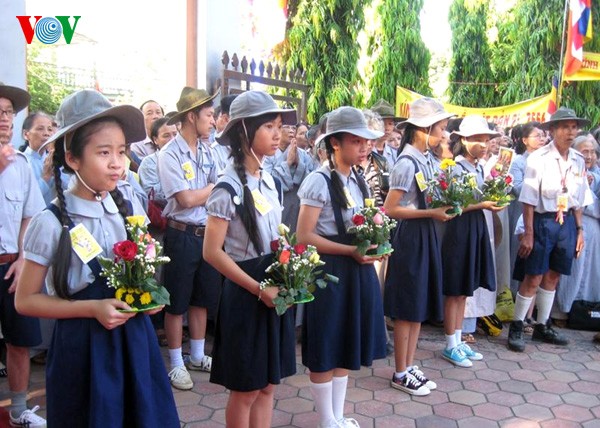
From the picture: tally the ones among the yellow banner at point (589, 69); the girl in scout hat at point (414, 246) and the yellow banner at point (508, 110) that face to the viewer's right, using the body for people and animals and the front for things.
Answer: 1

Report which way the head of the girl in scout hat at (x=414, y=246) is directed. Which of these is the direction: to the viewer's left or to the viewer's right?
to the viewer's right

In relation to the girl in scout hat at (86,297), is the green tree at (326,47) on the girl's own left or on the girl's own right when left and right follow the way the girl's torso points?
on the girl's own left

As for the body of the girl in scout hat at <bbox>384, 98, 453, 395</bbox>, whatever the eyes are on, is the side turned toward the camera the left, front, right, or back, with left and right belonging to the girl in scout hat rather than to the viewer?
right

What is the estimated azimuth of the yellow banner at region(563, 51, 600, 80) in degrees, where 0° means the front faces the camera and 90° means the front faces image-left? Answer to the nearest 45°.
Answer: approximately 0°

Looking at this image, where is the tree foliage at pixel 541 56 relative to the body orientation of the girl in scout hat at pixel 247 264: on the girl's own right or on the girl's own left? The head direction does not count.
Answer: on the girl's own left

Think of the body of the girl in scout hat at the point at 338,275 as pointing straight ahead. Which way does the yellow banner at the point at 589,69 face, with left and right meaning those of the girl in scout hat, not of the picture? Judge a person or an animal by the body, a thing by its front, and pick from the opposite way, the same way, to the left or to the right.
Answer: to the right

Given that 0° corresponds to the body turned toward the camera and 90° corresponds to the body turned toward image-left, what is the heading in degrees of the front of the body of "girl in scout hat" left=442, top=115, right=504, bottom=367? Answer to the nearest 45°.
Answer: approximately 315°
